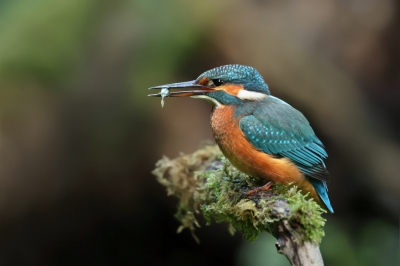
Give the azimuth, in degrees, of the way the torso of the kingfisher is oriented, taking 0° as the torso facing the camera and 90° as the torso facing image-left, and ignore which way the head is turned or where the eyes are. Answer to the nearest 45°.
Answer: approximately 90°
